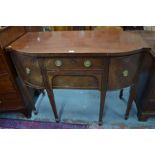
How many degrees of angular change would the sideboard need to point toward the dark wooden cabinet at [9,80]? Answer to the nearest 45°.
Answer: approximately 90° to its right

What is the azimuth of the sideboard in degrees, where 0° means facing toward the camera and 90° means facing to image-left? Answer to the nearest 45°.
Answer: approximately 0°
